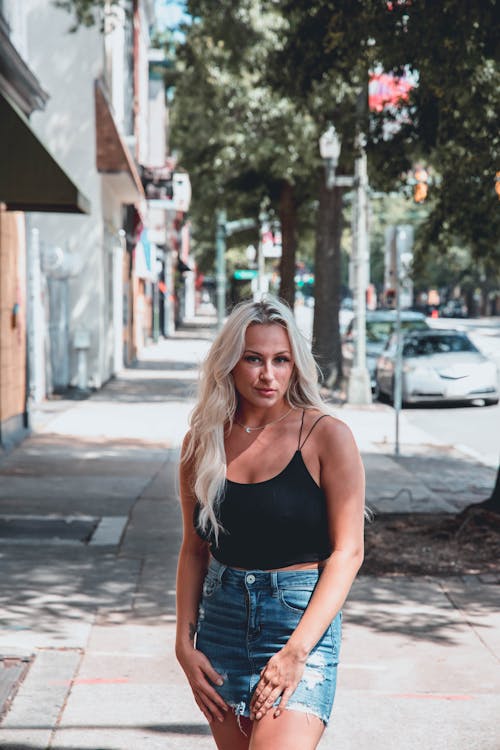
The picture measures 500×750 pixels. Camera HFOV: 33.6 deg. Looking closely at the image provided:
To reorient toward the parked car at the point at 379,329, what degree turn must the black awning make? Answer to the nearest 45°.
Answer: approximately 45° to its left

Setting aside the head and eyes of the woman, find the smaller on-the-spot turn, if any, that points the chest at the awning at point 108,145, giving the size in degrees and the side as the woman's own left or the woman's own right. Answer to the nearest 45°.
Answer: approximately 180°

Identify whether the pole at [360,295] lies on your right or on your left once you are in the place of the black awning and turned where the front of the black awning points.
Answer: on your left

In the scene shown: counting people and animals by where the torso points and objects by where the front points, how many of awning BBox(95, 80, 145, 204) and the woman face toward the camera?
1

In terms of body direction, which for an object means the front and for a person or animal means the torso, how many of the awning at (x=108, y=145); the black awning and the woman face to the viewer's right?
2

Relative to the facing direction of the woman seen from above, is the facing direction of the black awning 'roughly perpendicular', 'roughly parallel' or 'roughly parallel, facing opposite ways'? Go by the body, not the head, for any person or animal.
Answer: roughly perpendicular

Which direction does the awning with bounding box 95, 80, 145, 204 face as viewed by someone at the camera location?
facing to the right of the viewer

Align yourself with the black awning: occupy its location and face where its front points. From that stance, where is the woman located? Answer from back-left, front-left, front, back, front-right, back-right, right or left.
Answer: right

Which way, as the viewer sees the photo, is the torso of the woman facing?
toward the camera

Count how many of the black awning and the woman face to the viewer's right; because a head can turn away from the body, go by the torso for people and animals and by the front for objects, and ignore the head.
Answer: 1

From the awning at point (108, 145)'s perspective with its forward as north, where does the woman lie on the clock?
The woman is roughly at 3 o'clock from the awning.

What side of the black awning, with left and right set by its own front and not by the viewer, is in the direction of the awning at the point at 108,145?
left

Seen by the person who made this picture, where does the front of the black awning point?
facing to the right of the viewer
